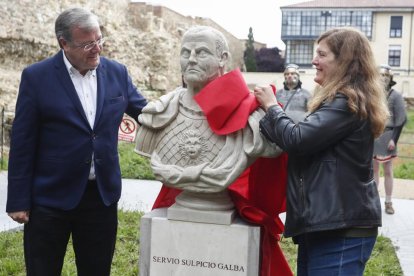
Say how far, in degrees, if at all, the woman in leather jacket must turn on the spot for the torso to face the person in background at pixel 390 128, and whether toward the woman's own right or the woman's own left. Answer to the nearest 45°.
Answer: approximately 90° to the woman's own right

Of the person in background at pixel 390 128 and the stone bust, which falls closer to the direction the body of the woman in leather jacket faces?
the stone bust

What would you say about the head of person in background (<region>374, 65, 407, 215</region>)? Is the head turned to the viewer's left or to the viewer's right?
to the viewer's left

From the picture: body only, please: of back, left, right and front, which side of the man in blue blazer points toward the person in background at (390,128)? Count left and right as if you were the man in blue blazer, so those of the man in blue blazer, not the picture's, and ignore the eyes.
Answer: left

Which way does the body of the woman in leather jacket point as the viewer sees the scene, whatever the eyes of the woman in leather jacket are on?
to the viewer's left

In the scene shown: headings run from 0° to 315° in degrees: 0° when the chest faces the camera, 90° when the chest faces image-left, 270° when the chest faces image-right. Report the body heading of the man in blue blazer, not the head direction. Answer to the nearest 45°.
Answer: approximately 315°

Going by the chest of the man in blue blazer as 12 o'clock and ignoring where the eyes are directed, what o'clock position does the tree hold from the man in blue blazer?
The tree is roughly at 8 o'clock from the man in blue blazer.

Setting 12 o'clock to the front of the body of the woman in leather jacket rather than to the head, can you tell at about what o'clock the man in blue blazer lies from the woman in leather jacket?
The man in blue blazer is roughly at 12 o'clock from the woman in leather jacket.

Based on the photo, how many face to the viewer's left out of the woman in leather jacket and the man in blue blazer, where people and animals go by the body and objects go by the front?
1

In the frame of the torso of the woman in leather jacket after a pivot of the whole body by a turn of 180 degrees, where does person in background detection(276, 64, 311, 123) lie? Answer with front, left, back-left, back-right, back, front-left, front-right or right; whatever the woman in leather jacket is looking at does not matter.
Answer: left
